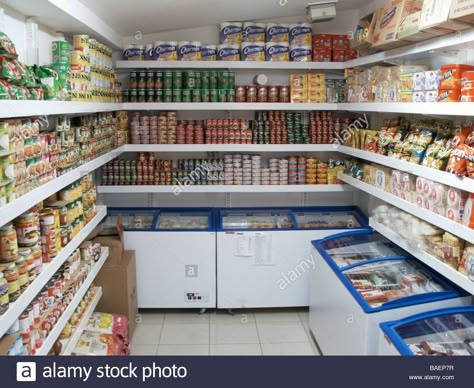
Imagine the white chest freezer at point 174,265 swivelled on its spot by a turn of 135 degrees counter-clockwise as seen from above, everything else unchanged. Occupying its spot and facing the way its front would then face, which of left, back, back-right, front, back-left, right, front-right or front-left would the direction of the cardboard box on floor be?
back

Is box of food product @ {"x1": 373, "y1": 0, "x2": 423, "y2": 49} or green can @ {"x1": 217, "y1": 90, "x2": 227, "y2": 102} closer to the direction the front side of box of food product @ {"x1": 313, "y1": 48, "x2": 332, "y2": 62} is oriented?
the box of food product

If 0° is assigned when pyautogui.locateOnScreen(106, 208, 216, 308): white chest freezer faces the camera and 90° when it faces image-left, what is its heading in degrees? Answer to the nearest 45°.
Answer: approximately 0°

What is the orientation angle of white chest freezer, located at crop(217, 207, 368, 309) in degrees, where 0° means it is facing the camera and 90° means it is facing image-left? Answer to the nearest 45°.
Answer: approximately 0°

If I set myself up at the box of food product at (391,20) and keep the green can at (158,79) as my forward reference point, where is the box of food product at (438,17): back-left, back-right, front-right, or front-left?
back-left
